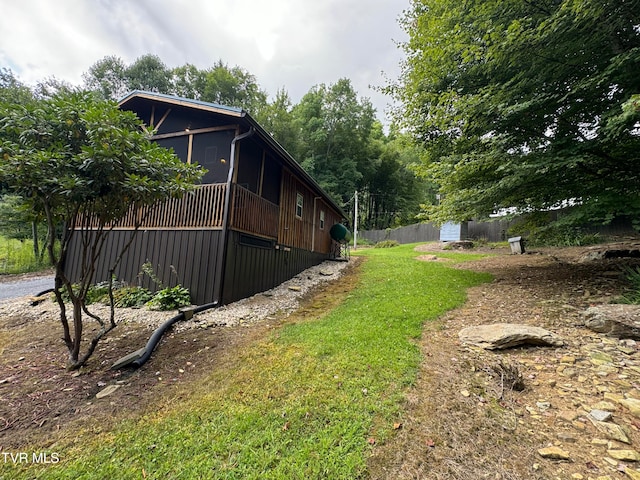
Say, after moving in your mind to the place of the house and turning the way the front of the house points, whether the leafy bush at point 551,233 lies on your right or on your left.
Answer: on your left

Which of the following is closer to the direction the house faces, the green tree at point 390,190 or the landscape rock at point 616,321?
the landscape rock

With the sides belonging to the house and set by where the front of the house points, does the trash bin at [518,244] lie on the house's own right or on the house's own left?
on the house's own left

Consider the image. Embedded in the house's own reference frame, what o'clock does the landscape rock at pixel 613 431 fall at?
The landscape rock is roughly at 10 o'clock from the house.

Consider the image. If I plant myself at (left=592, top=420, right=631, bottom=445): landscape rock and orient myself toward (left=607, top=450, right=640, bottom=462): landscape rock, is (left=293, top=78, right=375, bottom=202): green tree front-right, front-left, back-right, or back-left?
back-right

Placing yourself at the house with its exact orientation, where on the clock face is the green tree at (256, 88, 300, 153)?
The green tree is roughly at 5 o'clock from the house.

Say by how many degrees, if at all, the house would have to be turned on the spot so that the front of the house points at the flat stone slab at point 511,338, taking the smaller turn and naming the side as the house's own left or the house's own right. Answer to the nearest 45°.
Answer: approximately 90° to the house's own left

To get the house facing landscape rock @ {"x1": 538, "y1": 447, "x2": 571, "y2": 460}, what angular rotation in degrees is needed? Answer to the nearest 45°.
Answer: approximately 45° to its left

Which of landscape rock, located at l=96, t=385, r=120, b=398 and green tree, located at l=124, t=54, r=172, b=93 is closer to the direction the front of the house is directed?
the landscape rock

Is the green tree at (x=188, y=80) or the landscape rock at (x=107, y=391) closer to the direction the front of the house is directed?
the landscape rock

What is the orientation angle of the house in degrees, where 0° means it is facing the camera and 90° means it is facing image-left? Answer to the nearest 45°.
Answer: approximately 45°

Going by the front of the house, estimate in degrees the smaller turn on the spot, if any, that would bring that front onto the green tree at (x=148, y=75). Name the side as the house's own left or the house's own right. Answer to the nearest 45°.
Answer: approximately 135° to the house's own right

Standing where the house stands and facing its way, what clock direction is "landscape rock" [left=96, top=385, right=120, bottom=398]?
The landscape rock is roughly at 11 o'clock from the house.

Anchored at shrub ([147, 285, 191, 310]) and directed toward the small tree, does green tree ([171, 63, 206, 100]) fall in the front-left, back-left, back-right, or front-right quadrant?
back-right

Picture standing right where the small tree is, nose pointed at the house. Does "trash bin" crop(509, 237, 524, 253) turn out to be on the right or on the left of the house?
right
